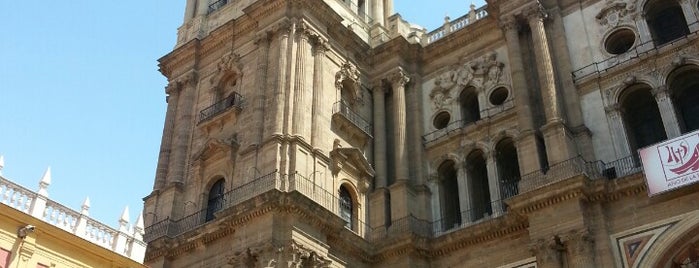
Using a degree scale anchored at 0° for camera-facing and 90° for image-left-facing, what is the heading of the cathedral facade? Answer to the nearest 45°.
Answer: approximately 45°
